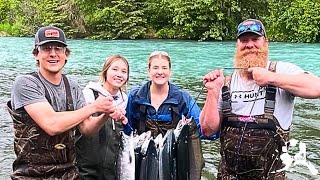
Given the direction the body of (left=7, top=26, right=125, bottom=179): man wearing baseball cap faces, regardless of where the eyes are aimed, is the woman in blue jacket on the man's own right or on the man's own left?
on the man's own left

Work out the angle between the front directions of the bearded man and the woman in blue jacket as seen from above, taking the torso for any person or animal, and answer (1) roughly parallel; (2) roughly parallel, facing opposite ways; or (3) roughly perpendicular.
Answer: roughly parallel

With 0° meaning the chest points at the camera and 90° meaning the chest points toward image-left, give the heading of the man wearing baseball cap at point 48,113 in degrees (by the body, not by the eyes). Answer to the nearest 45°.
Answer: approximately 315°

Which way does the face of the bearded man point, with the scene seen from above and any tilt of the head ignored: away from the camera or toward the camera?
toward the camera

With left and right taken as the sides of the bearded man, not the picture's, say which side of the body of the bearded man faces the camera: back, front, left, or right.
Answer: front

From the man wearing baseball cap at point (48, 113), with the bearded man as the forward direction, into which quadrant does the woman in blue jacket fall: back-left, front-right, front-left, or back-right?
front-left

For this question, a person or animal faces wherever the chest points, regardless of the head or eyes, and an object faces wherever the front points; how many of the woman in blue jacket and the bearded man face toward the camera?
2

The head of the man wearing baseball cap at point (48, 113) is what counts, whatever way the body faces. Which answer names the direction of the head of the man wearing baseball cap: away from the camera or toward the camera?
toward the camera

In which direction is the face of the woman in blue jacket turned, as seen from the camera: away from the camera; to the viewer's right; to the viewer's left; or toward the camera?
toward the camera

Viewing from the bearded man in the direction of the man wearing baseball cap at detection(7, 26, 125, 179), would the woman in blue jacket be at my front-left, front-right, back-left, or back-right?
front-right

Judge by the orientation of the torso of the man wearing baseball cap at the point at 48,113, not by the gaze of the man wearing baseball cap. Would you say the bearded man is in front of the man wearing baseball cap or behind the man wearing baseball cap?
in front

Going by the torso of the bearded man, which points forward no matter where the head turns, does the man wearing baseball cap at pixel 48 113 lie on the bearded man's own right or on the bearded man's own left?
on the bearded man's own right

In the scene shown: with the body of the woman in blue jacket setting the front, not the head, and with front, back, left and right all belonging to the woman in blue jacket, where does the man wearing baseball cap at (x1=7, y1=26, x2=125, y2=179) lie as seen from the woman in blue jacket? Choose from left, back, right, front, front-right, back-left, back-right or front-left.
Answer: front-right

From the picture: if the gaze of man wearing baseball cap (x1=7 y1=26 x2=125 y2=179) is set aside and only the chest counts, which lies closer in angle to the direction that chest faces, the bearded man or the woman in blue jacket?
the bearded man
